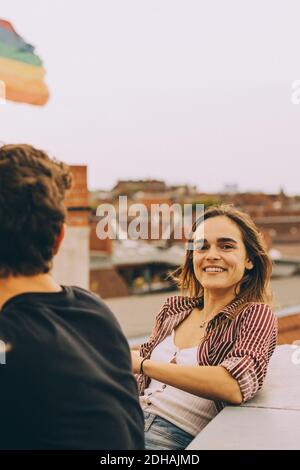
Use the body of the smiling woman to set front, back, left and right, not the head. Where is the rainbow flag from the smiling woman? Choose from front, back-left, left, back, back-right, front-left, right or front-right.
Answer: right

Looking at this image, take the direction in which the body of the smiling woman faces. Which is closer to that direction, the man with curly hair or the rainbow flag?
the man with curly hair

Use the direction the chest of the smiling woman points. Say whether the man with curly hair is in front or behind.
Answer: in front

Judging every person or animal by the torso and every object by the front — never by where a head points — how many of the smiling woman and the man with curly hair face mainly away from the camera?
1

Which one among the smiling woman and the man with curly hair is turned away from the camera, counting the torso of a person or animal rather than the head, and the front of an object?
the man with curly hair

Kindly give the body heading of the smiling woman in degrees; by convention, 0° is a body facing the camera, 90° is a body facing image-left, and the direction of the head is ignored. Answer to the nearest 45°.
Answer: approximately 45°

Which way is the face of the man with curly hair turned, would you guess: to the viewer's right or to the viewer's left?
to the viewer's right

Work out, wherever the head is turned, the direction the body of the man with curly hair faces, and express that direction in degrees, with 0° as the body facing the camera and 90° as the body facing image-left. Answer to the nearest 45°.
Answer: approximately 180°
